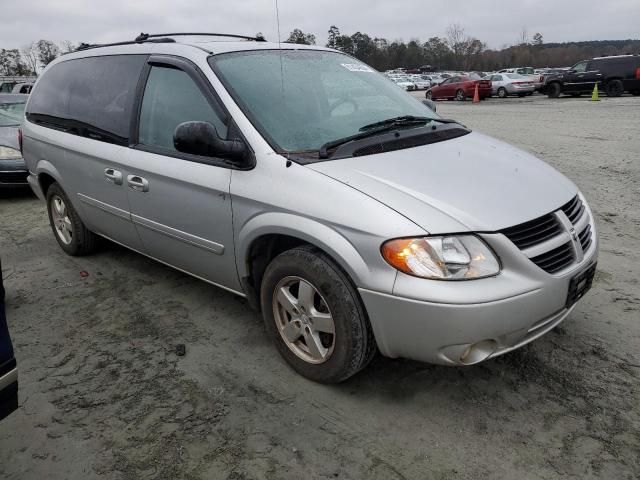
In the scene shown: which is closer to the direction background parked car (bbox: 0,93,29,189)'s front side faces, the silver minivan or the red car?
the silver minivan

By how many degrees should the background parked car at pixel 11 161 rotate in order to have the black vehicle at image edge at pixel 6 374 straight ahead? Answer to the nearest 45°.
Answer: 0° — it already faces it

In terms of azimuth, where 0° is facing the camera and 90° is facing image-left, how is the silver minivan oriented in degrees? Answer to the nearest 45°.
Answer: approximately 315°

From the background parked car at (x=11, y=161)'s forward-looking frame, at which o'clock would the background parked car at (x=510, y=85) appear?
the background parked car at (x=510, y=85) is roughly at 8 o'clock from the background parked car at (x=11, y=161).

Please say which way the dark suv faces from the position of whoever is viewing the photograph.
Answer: facing to the left of the viewer

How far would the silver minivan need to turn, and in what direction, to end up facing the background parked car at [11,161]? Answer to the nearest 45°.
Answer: approximately 180°

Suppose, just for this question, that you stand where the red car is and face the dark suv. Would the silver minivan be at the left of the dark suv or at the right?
right

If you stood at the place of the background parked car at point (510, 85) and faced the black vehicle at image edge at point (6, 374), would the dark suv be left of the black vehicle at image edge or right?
left

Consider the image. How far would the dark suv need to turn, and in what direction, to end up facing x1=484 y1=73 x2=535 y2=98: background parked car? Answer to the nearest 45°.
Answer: approximately 45° to its right

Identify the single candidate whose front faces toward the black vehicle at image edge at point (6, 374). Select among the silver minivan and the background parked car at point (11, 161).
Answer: the background parked car

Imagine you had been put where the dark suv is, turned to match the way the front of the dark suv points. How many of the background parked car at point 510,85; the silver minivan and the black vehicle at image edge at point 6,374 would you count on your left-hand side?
2
